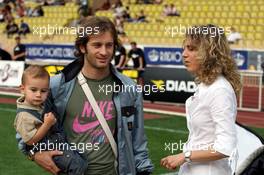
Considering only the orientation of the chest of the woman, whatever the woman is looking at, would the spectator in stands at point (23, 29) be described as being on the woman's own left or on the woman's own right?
on the woman's own right

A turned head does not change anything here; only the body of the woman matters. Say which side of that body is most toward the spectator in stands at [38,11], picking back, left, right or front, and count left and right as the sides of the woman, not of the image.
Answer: right

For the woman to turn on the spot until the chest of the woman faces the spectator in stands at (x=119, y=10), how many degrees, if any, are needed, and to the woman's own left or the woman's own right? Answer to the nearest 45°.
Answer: approximately 90° to the woman's own right

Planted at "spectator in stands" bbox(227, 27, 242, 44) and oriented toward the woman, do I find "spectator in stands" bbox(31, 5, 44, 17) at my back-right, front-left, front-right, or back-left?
back-right

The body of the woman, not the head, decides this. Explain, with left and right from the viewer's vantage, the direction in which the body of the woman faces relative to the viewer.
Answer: facing to the left of the viewer

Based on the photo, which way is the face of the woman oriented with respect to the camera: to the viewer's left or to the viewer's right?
to the viewer's left

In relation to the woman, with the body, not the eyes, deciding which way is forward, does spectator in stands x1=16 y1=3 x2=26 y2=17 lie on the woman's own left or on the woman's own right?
on the woman's own right

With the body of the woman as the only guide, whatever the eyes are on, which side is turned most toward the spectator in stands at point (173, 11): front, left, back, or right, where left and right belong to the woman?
right

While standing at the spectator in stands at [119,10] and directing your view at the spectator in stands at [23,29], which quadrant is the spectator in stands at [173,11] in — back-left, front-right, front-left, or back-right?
back-left
